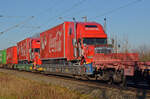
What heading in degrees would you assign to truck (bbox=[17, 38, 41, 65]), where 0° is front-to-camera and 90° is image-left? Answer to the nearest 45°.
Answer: approximately 315°

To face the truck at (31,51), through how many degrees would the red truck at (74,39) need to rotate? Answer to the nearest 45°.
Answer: approximately 180°

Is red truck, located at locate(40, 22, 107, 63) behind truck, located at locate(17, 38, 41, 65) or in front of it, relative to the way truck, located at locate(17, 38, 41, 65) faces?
in front
